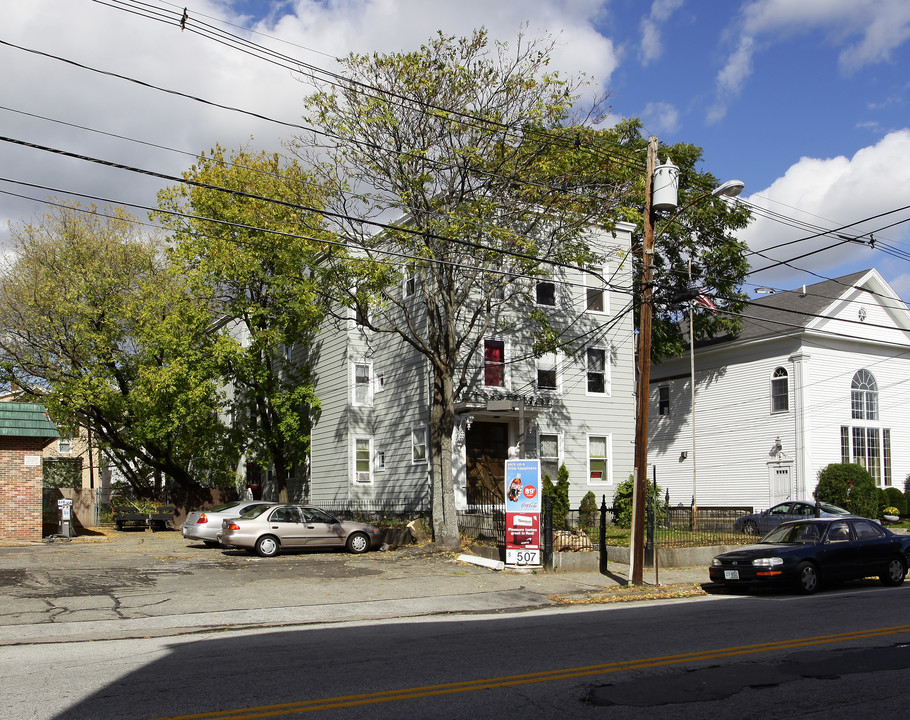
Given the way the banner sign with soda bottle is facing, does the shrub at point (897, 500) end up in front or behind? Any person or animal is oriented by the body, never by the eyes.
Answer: behind

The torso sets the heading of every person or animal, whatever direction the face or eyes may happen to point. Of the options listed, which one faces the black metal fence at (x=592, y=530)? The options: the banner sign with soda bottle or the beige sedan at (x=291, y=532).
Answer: the beige sedan

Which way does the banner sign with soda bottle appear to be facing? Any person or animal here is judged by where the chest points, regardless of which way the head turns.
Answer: toward the camera

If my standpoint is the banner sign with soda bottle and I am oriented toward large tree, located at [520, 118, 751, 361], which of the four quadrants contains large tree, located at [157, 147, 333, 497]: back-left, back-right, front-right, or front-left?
front-left

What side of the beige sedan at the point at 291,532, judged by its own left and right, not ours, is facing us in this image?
right

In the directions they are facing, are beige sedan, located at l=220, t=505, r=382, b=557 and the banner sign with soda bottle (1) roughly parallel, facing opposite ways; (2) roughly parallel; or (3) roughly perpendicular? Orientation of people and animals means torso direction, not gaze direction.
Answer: roughly perpendicular

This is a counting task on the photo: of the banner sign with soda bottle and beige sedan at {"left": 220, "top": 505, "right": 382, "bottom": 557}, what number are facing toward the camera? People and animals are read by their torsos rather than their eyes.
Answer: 1

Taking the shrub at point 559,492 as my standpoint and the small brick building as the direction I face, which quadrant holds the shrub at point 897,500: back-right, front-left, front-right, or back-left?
back-right

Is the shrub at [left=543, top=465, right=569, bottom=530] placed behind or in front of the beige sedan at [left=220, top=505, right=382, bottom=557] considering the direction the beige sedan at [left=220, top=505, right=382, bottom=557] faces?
in front

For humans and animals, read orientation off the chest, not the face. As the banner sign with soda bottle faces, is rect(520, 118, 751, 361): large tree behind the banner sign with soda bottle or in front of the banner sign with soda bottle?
behind
